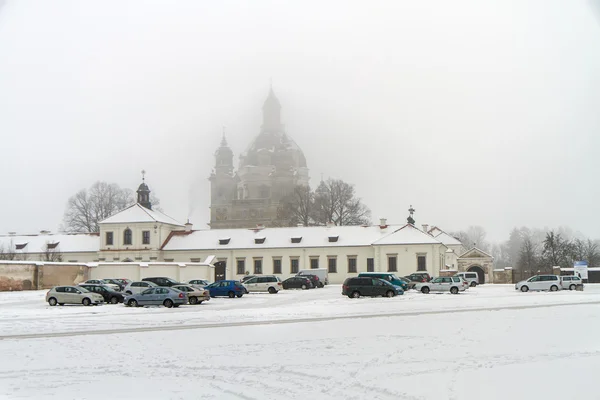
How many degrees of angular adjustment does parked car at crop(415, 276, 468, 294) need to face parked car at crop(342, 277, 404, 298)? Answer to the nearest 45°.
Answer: approximately 45° to its left

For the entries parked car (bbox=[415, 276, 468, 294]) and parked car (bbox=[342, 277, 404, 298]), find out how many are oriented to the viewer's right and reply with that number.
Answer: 1

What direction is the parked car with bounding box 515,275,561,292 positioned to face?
to the viewer's left

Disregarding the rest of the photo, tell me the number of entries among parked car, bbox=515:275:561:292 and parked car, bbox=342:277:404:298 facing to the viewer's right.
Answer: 1

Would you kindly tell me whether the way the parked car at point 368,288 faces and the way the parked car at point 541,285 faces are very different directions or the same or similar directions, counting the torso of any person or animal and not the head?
very different directions

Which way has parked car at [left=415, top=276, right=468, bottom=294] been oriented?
to the viewer's left

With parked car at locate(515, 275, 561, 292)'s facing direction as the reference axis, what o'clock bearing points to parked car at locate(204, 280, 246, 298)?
parked car at locate(204, 280, 246, 298) is roughly at 11 o'clock from parked car at locate(515, 275, 561, 292).
